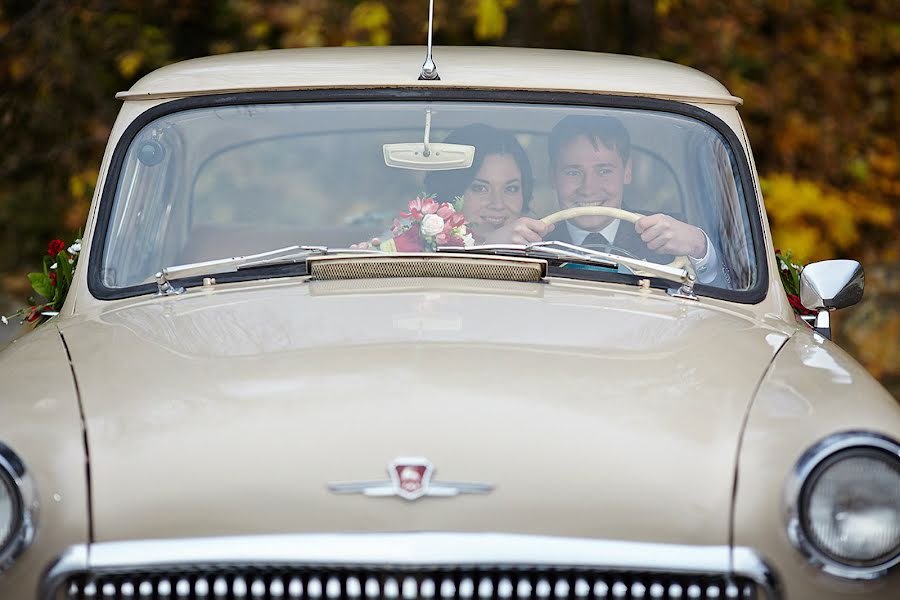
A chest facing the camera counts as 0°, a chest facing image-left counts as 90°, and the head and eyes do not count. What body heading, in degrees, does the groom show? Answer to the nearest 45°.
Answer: approximately 0°
